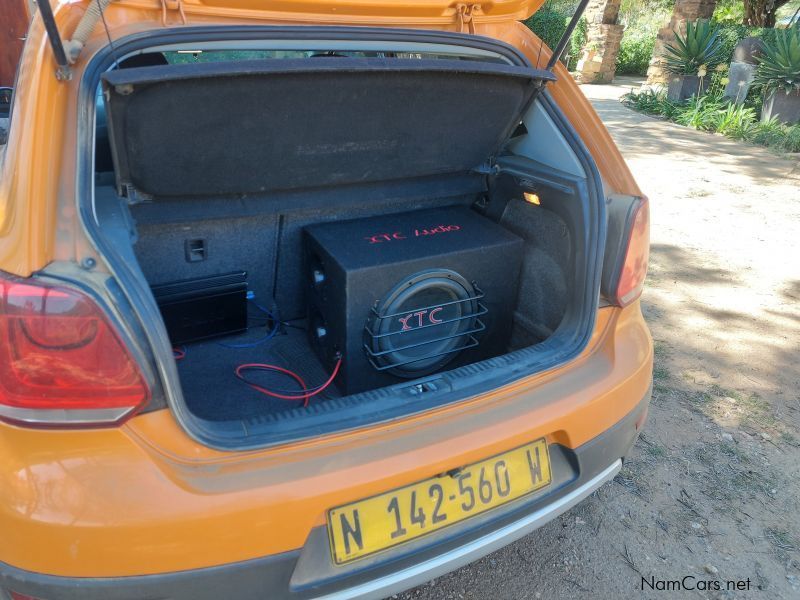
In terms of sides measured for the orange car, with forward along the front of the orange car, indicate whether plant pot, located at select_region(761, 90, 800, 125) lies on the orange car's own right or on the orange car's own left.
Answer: on the orange car's own right

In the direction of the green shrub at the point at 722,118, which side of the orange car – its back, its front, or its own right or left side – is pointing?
right

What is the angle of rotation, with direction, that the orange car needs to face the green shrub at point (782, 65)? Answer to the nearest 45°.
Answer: approximately 90° to its right

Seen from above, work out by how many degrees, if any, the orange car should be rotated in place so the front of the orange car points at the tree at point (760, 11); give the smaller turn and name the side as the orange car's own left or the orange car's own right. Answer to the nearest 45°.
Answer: approximately 90° to the orange car's own right

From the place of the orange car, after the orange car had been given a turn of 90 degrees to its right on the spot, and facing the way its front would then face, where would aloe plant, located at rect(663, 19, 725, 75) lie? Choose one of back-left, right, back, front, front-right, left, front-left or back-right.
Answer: front

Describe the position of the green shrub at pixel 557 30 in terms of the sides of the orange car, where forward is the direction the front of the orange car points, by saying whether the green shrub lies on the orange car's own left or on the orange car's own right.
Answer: on the orange car's own right

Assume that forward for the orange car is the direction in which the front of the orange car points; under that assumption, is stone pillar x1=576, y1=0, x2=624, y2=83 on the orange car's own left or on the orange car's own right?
on the orange car's own right

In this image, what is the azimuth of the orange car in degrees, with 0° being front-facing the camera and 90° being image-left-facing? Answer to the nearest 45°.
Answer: approximately 135°

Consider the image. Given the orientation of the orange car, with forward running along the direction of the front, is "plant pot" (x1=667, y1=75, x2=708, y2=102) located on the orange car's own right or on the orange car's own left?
on the orange car's own right
